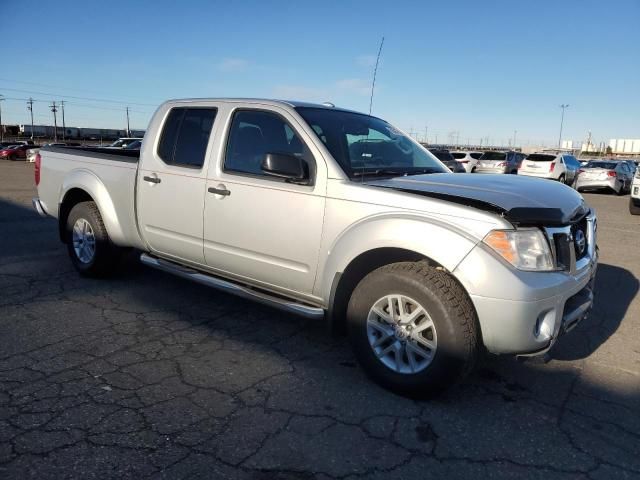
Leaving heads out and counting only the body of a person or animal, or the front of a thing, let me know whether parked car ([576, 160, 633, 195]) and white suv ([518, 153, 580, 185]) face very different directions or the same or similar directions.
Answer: same or similar directions

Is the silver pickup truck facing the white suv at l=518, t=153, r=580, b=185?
no

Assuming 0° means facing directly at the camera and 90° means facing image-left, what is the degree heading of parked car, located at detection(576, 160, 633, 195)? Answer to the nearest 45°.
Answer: approximately 225°

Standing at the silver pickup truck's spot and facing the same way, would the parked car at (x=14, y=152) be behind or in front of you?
behind

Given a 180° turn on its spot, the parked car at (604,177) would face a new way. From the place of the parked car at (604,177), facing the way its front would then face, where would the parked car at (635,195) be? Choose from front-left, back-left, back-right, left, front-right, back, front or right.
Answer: front-left

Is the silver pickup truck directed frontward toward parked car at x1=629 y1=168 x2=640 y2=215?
no

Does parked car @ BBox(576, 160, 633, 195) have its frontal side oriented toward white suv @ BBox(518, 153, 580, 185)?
no

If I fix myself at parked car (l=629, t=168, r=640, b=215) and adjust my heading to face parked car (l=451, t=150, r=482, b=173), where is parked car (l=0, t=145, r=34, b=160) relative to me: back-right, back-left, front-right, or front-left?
front-left

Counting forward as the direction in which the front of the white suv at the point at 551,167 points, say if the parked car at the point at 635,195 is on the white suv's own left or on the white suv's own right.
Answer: on the white suv's own right

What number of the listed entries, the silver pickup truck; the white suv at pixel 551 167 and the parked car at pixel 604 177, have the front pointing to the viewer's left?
0

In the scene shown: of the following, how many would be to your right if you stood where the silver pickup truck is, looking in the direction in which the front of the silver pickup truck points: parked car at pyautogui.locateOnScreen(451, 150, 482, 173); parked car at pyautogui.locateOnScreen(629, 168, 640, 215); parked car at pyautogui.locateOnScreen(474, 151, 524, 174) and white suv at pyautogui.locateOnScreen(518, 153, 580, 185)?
0

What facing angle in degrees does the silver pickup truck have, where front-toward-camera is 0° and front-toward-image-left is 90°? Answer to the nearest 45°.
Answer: approximately 315°

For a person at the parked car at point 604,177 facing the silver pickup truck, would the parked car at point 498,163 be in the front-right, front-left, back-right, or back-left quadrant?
back-right

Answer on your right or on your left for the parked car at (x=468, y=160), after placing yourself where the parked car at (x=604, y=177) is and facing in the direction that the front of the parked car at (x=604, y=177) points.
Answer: on your left

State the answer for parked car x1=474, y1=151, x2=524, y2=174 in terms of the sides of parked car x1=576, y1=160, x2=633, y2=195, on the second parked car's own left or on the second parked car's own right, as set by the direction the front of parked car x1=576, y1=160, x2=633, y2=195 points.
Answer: on the second parked car's own left

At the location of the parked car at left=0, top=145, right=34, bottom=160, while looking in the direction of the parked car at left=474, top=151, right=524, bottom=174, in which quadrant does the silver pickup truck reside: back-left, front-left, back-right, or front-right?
front-right

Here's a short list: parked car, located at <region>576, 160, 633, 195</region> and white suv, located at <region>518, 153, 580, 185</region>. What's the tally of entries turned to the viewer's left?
0

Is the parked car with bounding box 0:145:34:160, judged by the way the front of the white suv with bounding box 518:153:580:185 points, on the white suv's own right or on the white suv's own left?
on the white suv's own left

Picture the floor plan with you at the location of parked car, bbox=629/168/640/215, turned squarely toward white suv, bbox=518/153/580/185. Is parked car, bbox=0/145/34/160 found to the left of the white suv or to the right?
left
